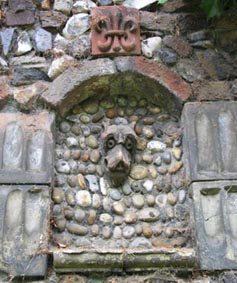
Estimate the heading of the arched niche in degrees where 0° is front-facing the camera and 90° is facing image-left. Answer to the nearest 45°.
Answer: approximately 0°
